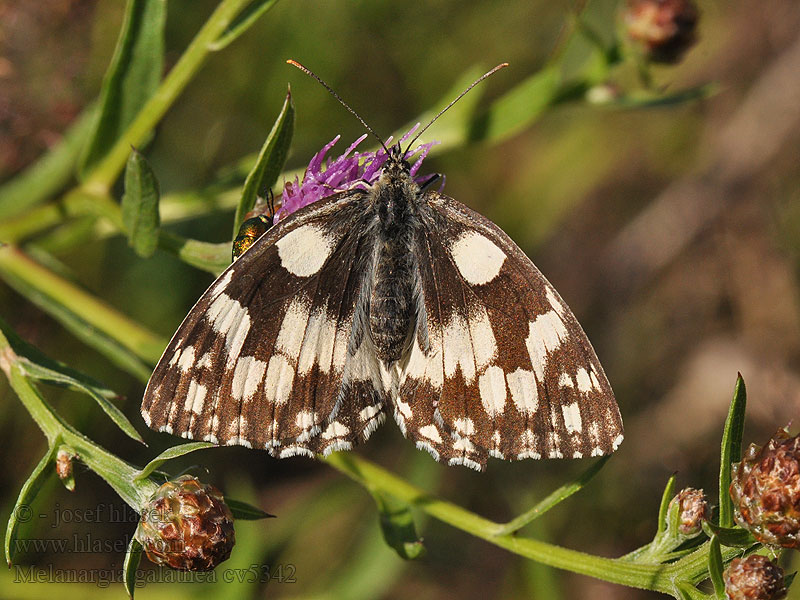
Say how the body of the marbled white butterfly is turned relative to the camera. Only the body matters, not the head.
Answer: away from the camera
